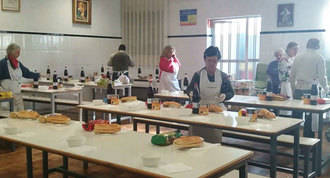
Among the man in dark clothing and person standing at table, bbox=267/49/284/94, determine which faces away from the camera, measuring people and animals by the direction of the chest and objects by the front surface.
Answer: the man in dark clothing

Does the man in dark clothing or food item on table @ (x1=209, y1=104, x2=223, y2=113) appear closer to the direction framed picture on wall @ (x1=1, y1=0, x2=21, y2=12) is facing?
the food item on table

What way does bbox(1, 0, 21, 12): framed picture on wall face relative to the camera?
toward the camera

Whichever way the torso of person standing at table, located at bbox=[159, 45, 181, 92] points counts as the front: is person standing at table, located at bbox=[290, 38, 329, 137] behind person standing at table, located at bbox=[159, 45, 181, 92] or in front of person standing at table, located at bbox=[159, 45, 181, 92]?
in front

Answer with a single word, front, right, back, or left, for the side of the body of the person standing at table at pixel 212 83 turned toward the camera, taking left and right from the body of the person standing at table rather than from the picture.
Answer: front

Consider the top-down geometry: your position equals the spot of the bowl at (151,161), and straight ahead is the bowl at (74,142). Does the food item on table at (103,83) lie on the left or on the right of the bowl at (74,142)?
right

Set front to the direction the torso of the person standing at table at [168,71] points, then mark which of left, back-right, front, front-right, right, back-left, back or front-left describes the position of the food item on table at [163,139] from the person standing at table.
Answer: front-right

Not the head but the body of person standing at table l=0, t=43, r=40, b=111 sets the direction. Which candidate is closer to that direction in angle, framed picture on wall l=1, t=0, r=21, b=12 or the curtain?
the curtain

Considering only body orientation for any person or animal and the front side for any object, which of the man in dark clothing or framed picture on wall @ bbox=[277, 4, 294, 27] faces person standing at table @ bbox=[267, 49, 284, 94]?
the framed picture on wall

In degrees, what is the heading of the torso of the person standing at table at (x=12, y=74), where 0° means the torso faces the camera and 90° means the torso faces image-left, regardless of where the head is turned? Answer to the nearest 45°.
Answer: approximately 315°

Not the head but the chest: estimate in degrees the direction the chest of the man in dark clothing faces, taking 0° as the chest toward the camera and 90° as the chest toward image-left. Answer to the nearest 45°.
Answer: approximately 180°
